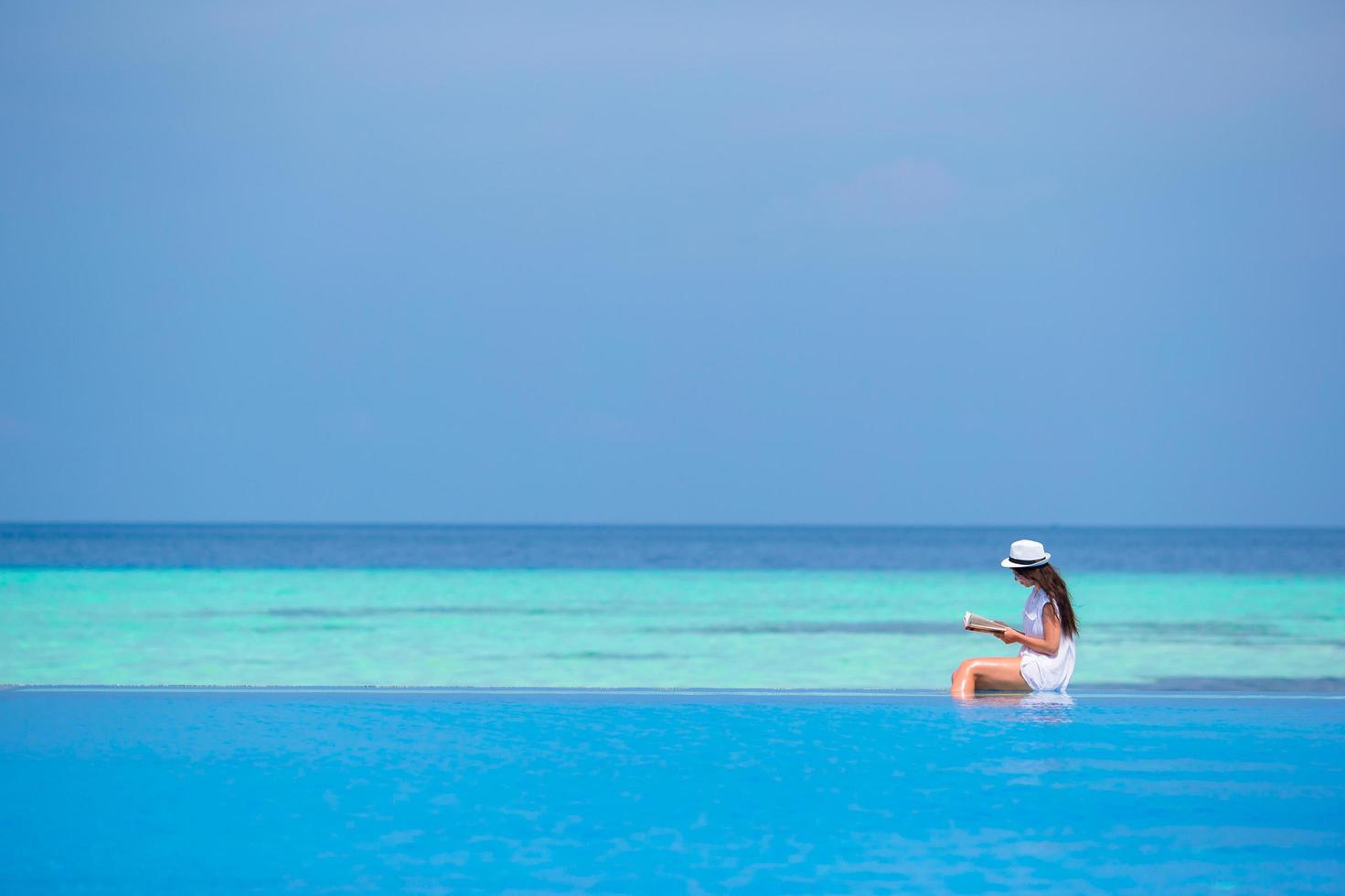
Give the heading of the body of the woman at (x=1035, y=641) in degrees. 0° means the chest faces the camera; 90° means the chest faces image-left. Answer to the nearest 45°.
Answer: approximately 90°
